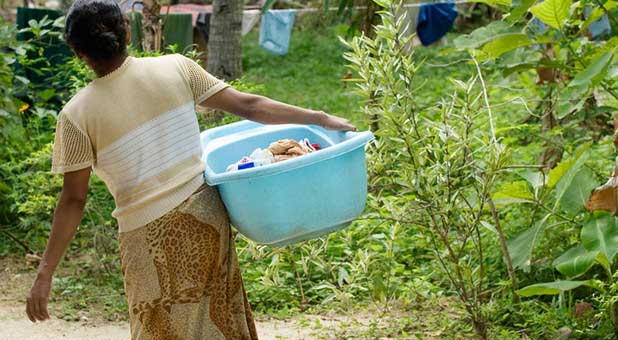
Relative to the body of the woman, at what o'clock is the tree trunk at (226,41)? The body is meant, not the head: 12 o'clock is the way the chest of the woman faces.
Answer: The tree trunk is roughly at 12 o'clock from the woman.

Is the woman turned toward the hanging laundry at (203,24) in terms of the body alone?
yes

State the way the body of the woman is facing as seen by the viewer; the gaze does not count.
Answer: away from the camera

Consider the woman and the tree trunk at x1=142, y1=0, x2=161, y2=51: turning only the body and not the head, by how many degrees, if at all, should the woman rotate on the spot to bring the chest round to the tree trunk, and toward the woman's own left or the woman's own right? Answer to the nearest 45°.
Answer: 0° — they already face it
